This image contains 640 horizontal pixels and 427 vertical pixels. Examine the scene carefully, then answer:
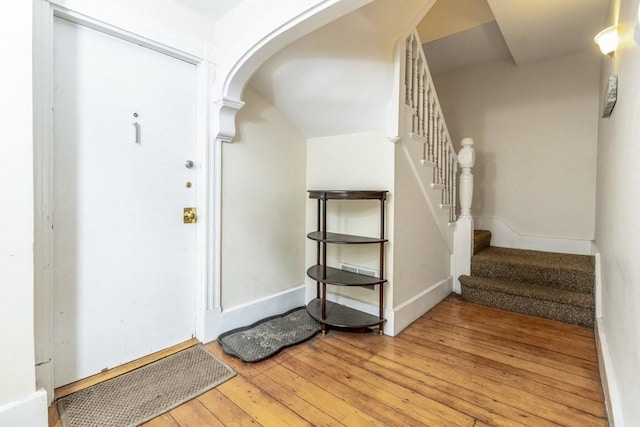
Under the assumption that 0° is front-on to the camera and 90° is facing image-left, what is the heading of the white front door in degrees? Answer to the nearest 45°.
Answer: approximately 315°

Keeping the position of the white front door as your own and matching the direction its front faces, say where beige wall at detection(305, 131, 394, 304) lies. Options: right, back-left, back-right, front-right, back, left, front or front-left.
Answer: front-left
